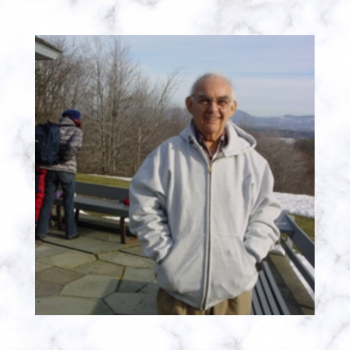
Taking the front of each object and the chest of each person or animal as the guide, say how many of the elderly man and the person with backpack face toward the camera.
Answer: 1

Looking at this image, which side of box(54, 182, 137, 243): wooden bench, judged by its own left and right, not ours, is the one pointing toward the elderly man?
left

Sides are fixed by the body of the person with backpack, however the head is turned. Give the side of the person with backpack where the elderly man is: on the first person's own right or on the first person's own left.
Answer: on the first person's own right

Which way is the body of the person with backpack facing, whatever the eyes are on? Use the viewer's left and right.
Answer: facing away from the viewer and to the right of the viewer

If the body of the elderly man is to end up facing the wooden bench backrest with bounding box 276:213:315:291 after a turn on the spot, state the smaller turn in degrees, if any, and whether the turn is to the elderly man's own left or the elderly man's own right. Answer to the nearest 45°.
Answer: approximately 135° to the elderly man's own left

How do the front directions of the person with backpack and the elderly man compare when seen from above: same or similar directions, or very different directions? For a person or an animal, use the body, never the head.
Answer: very different directions

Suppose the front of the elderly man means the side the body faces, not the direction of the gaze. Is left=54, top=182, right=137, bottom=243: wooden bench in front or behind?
behind

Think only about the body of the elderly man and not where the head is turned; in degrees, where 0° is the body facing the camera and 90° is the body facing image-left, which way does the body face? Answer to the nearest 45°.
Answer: approximately 0°

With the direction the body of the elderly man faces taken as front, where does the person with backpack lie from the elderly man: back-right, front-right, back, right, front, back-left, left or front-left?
back-right

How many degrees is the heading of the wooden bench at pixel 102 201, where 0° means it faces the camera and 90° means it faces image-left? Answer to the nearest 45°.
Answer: approximately 45°
